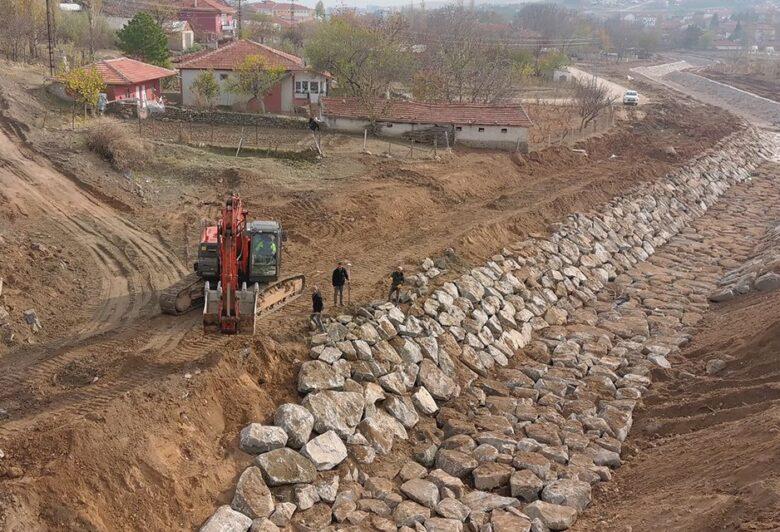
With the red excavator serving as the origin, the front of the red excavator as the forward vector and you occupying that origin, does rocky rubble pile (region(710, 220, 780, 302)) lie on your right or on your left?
on your left

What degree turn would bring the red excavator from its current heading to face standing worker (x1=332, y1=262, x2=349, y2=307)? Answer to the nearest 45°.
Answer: approximately 90° to its left

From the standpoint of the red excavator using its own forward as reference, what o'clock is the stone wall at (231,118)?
The stone wall is roughly at 6 o'clock from the red excavator.

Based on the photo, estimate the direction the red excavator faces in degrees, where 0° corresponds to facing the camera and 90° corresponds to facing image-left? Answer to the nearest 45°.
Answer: approximately 0°

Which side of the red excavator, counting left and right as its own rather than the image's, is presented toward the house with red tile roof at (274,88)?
back

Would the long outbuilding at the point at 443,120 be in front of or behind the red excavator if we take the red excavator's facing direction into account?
behind

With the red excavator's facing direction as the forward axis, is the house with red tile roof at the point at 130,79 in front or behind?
behind

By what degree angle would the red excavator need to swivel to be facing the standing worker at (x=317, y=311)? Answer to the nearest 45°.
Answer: approximately 45° to its left

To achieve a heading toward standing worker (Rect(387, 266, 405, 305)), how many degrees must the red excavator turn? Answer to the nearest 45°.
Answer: approximately 90° to its left
